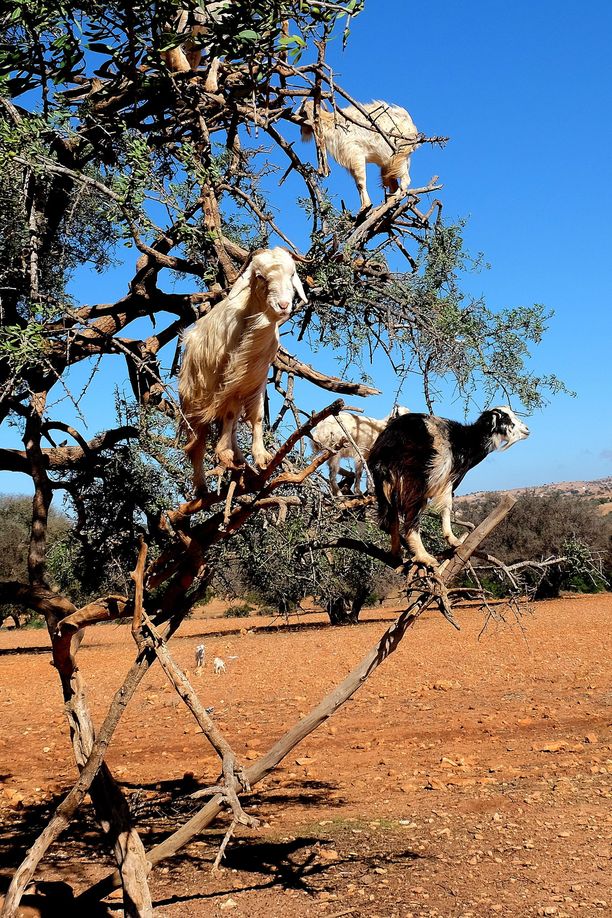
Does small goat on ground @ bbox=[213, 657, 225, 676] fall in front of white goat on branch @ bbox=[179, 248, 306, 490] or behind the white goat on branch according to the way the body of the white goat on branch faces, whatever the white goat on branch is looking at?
behind

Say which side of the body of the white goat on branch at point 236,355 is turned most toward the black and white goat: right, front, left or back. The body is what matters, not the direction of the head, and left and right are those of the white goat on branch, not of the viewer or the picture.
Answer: left

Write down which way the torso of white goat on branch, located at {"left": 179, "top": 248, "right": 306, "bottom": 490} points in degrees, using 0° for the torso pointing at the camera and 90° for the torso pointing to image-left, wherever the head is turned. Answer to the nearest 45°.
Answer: approximately 315°

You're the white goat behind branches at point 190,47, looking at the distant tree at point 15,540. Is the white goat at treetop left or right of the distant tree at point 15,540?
right
